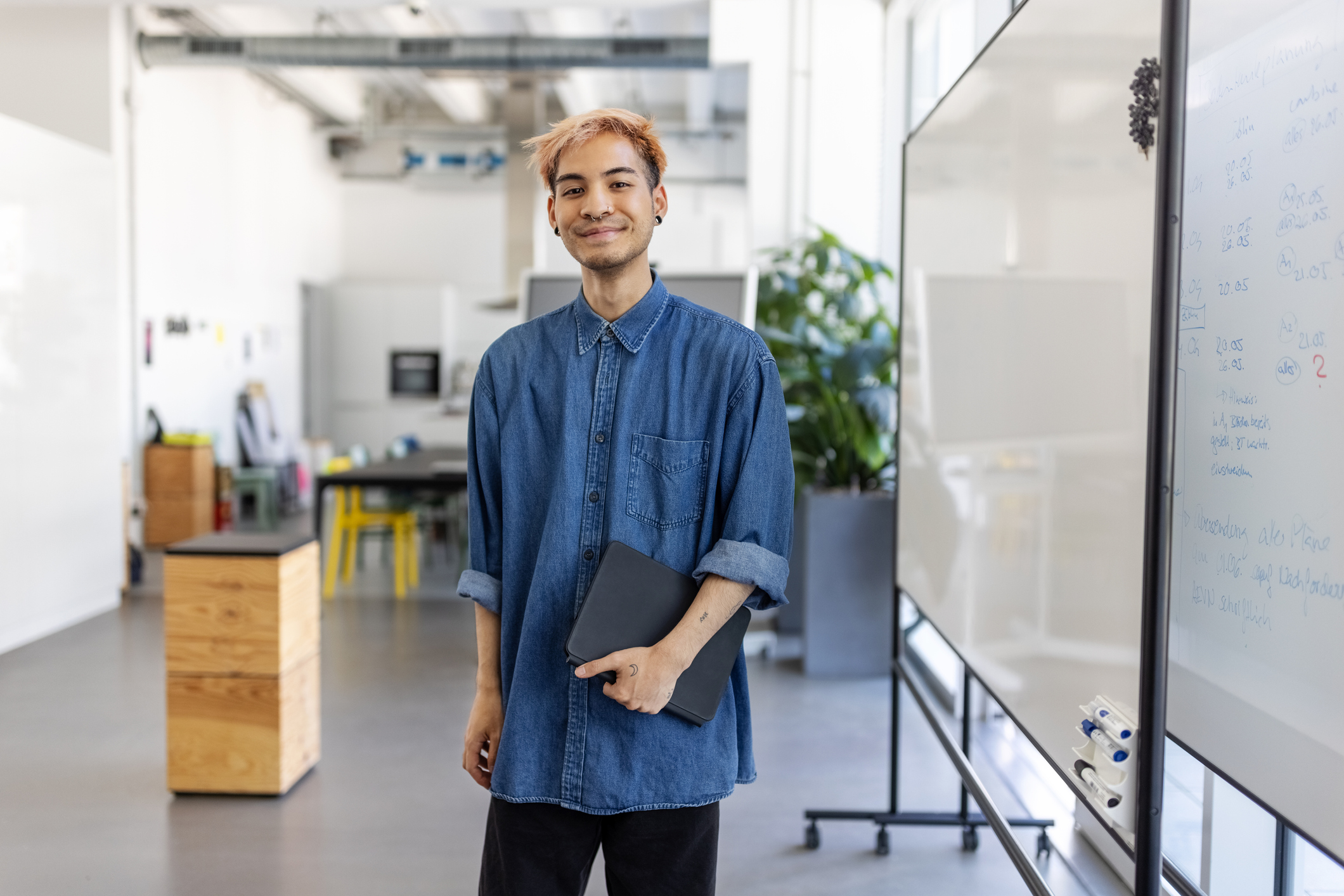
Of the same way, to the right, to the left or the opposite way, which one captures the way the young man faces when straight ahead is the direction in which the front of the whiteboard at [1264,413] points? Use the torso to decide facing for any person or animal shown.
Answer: to the left

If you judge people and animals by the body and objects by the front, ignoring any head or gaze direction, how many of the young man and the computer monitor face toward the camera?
2

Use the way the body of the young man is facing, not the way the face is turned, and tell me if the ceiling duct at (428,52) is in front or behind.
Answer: behind

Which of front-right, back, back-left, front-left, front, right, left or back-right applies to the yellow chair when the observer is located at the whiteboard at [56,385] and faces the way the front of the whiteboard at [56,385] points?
front-left

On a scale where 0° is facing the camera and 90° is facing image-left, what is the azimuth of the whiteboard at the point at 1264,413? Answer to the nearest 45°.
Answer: approximately 45°

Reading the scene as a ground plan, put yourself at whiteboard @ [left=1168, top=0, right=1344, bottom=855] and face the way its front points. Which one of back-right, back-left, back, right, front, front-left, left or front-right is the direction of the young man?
front-right

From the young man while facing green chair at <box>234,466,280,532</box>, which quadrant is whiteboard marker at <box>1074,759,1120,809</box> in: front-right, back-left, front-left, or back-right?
back-right

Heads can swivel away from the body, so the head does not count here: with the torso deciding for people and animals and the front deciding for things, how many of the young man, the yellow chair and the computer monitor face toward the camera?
2

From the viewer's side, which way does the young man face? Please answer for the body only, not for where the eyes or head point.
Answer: toward the camera

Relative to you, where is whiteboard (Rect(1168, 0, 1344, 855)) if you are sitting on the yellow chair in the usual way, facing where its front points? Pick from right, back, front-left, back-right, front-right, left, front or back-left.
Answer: right

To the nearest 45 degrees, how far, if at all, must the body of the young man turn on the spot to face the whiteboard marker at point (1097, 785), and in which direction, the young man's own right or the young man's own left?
approximately 90° to the young man's own left

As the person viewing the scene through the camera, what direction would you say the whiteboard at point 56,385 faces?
facing the viewer and to the right of the viewer

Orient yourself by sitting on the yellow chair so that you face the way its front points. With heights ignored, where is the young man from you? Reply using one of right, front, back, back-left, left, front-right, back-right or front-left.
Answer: right
